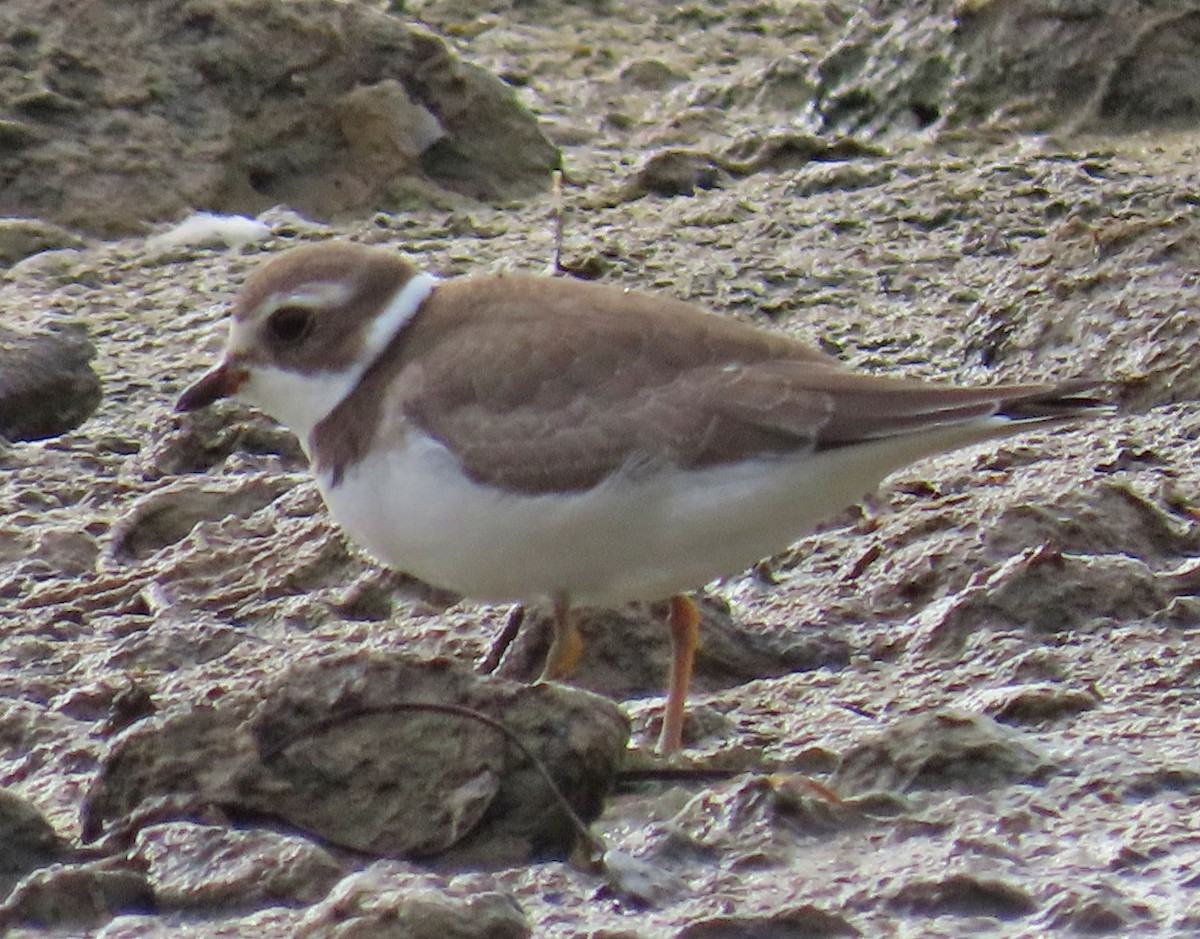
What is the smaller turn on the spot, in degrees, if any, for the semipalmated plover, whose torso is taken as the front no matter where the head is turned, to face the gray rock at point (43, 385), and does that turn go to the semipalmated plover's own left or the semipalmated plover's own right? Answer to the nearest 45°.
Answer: approximately 45° to the semipalmated plover's own right

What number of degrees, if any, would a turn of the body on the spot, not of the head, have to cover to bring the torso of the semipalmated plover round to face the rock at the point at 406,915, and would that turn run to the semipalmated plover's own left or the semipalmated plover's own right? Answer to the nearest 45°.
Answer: approximately 90° to the semipalmated plover's own left

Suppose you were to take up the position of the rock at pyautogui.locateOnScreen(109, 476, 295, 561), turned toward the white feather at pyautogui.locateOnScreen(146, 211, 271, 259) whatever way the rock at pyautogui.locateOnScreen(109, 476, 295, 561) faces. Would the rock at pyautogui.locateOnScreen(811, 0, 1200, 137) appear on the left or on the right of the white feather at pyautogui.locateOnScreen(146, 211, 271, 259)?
right

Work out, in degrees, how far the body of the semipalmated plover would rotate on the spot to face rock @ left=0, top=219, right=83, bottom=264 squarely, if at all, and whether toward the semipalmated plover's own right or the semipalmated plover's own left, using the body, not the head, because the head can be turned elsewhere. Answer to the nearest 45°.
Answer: approximately 45° to the semipalmated plover's own right

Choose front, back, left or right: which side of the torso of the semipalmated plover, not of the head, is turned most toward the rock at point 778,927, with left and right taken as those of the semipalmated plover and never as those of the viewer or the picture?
left

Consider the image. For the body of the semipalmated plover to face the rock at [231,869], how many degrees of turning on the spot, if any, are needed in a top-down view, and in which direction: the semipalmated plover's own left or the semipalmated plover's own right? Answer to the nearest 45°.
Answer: approximately 45° to the semipalmated plover's own left

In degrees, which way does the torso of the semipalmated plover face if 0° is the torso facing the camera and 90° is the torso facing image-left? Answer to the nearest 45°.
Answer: approximately 90°

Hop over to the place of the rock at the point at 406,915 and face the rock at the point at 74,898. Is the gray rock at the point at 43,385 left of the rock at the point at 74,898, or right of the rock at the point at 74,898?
right

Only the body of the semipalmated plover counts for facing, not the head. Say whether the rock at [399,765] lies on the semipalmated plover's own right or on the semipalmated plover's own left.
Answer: on the semipalmated plover's own left

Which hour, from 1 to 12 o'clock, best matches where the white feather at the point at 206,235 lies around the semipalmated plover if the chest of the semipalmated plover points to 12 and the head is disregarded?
The white feather is roughly at 2 o'clock from the semipalmated plover.

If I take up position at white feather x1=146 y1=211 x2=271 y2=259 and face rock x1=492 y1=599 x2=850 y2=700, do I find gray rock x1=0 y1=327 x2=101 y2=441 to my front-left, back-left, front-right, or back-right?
front-right

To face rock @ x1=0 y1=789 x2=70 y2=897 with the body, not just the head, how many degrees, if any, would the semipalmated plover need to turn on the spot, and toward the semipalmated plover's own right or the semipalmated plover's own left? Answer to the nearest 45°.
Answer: approximately 45° to the semipalmated plover's own left

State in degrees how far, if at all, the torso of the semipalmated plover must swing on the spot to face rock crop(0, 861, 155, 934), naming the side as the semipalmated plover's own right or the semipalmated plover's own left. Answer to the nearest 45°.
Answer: approximately 45° to the semipalmated plover's own left

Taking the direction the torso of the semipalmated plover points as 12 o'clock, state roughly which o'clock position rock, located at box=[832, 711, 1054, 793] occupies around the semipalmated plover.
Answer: The rock is roughly at 7 o'clock from the semipalmated plover.

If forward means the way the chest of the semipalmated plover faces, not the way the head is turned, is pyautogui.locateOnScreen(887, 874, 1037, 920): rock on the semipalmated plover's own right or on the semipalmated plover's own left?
on the semipalmated plover's own left

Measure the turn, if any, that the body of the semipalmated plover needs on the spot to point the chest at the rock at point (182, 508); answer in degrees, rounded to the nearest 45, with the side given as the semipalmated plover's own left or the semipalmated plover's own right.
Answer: approximately 45° to the semipalmated plover's own right

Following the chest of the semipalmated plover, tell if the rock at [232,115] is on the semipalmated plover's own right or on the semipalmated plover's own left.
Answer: on the semipalmated plover's own right
